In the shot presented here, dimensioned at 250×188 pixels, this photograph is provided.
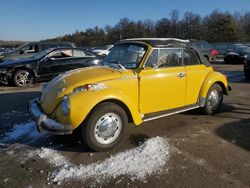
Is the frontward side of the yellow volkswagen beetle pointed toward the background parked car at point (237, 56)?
no

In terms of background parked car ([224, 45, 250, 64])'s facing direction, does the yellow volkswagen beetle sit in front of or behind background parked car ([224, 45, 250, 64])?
in front

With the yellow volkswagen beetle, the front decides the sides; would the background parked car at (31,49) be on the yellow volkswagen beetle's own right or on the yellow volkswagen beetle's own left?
on the yellow volkswagen beetle's own right

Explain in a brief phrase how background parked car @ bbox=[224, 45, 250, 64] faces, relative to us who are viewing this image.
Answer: facing the viewer and to the left of the viewer

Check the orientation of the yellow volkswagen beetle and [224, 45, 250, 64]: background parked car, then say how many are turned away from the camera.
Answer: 0

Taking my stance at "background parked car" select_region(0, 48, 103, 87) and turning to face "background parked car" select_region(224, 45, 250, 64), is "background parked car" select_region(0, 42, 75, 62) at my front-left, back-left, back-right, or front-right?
front-left

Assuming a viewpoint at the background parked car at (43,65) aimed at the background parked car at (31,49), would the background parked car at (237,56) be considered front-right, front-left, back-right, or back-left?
front-right

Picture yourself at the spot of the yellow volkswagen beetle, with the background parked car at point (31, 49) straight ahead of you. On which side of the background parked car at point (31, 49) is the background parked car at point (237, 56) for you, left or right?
right

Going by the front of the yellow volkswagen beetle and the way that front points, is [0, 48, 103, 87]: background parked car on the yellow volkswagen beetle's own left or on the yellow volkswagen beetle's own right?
on the yellow volkswagen beetle's own right
